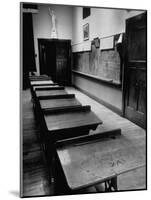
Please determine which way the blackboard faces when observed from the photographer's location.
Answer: facing the viewer and to the left of the viewer

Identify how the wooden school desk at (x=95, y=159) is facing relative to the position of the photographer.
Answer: facing the viewer and to the right of the viewer

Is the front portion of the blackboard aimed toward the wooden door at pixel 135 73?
no

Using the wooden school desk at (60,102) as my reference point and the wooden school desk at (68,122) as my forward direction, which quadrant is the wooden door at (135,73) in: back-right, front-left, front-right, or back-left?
back-left

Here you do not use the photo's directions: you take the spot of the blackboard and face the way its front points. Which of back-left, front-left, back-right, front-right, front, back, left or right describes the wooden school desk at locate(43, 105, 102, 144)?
front-left

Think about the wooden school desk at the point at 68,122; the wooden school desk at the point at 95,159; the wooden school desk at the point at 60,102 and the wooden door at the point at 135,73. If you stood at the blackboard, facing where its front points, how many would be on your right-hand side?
0

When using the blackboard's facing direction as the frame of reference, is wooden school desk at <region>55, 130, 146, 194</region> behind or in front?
in front
